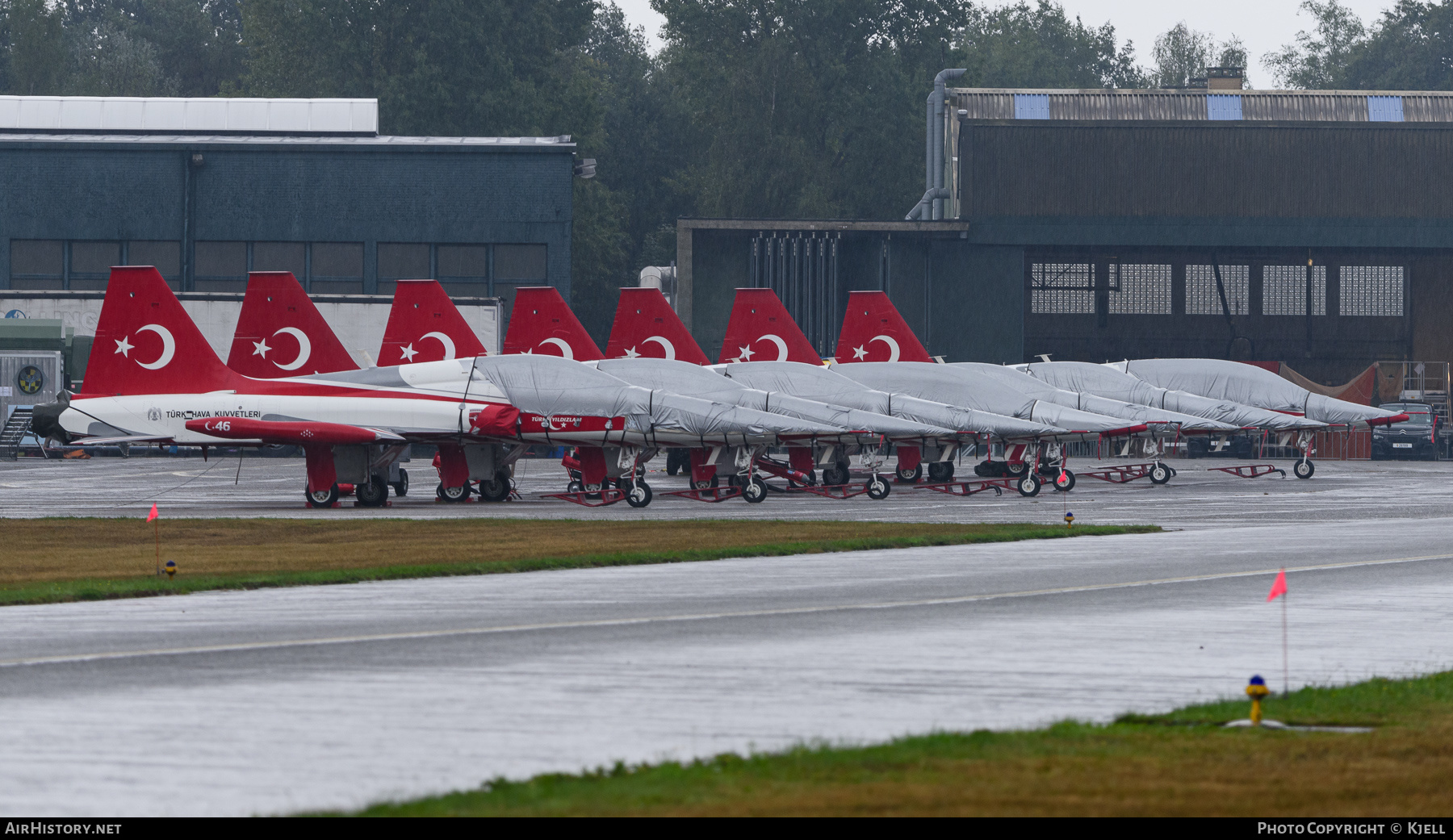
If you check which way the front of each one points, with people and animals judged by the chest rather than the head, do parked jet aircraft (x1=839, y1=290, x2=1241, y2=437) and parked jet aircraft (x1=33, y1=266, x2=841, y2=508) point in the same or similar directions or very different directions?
same or similar directions

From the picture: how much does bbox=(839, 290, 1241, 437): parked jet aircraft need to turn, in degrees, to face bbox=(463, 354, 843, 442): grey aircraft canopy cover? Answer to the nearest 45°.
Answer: approximately 135° to its right

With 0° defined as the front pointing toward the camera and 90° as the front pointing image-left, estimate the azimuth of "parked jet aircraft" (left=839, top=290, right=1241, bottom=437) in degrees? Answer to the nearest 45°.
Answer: approximately 270°

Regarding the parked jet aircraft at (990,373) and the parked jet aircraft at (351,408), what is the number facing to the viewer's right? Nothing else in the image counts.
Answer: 2

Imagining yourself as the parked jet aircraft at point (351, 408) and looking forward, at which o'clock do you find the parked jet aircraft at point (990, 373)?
the parked jet aircraft at point (990, 373) is roughly at 11 o'clock from the parked jet aircraft at point (351, 408).

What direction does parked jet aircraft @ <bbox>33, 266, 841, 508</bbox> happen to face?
to the viewer's right

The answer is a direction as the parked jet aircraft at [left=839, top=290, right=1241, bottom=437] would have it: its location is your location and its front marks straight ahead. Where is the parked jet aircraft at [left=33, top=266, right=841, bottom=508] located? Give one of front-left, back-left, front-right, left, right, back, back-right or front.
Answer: back-right
